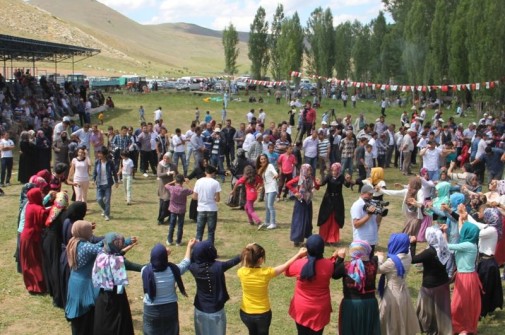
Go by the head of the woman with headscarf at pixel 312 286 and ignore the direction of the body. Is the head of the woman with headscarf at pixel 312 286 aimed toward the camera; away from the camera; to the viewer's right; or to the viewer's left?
away from the camera

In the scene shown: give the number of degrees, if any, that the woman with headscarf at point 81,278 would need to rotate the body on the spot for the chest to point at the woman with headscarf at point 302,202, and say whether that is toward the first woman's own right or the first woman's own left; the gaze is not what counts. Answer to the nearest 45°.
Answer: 0° — they already face them

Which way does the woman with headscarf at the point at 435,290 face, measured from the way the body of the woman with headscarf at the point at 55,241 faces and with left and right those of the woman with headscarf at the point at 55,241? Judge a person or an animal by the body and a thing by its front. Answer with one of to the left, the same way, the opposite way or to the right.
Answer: to the left

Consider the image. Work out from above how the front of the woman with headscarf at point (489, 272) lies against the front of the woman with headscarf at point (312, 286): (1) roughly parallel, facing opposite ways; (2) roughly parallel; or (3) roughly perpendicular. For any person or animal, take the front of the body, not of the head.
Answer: roughly perpendicular

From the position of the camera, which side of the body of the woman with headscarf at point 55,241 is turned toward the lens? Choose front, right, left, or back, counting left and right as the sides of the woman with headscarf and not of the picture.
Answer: right

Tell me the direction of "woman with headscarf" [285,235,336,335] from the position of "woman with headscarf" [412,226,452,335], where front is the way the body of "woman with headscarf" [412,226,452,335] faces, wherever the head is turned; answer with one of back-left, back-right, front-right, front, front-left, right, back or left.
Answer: left

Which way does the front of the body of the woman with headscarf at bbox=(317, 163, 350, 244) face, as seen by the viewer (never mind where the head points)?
toward the camera

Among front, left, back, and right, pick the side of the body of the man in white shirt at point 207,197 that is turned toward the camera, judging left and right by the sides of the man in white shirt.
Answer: back

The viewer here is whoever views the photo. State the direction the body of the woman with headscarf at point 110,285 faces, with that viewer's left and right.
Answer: facing away from the viewer and to the right of the viewer

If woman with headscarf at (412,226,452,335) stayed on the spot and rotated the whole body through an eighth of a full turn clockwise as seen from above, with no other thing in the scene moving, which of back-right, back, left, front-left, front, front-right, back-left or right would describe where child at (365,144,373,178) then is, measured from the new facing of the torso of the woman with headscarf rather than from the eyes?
front

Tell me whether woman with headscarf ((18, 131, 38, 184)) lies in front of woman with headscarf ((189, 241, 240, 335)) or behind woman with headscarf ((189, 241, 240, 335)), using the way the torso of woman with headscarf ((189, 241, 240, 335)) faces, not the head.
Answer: in front

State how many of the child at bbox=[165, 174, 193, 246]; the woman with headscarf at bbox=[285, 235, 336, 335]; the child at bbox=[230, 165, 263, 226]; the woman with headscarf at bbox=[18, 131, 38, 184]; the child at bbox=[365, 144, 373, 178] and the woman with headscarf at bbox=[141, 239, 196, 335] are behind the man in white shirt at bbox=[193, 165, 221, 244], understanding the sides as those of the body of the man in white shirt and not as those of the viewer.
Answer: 2

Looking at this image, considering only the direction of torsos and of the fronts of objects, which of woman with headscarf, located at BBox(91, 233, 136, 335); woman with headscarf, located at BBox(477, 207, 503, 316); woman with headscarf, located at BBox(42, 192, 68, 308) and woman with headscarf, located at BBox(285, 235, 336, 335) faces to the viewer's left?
woman with headscarf, located at BBox(477, 207, 503, 316)

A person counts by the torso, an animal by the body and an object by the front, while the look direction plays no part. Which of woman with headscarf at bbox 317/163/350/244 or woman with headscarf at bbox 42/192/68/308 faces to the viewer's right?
woman with headscarf at bbox 42/192/68/308

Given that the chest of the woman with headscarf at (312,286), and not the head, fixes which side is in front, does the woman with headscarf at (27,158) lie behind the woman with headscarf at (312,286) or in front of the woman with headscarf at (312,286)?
in front

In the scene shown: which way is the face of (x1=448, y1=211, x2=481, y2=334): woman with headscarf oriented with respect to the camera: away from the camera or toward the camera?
away from the camera

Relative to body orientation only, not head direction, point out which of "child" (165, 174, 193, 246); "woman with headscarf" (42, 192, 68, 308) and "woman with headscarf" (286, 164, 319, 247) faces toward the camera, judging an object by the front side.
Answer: "woman with headscarf" (286, 164, 319, 247)

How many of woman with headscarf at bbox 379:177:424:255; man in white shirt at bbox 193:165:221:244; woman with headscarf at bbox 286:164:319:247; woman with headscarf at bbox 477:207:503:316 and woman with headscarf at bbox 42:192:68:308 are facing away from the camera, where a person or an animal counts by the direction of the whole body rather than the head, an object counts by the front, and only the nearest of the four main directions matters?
1

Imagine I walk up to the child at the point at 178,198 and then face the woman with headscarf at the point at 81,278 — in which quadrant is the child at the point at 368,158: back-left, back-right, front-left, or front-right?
back-left

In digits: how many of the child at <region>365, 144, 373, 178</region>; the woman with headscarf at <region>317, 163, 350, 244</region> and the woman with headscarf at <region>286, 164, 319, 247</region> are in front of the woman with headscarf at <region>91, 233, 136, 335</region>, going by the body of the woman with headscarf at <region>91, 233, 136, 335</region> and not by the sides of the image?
3

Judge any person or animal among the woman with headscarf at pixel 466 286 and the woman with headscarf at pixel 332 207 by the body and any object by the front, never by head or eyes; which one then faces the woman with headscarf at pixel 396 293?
the woman with headscarf at pixel 332 207

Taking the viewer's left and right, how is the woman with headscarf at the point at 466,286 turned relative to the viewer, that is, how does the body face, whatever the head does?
facing away from the viewer and to the left of the viewer
